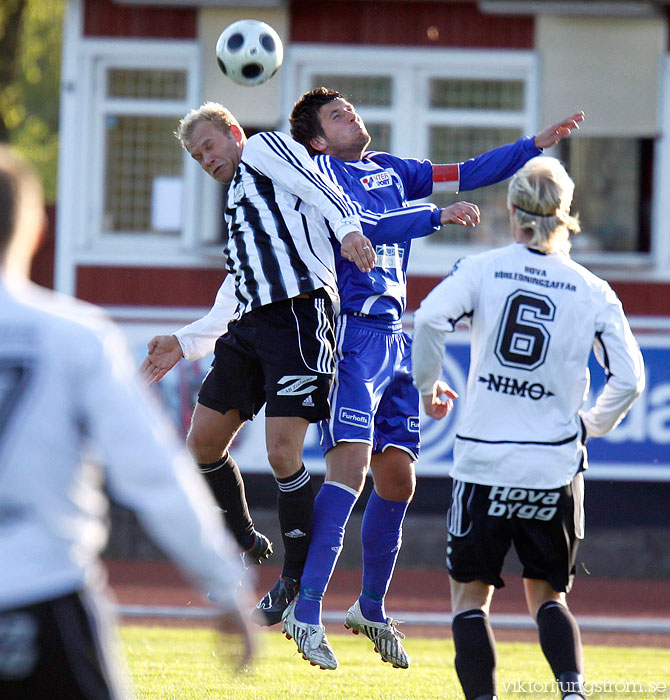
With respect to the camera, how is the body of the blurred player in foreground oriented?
away from the camera

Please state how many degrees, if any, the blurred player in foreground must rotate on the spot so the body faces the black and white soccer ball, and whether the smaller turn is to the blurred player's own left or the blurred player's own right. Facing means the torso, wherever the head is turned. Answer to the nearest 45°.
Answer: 0° — they already face it

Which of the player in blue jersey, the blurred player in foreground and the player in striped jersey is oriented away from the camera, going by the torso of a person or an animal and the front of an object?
the blurred player in foreground

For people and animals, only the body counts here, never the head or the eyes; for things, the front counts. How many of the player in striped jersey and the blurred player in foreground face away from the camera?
1

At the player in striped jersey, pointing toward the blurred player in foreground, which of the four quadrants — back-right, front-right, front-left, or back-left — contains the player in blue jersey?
back-left

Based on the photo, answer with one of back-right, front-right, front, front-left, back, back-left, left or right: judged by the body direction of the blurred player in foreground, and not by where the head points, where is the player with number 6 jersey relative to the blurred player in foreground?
front-right

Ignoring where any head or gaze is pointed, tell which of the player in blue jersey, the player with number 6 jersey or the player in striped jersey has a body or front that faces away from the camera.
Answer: the player with number 6 jersey

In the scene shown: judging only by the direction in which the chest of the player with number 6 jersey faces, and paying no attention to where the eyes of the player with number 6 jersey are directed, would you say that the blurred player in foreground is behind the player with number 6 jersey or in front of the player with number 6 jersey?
behind

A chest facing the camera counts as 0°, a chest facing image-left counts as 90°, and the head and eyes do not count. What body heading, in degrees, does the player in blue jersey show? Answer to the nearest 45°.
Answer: approximately 315°

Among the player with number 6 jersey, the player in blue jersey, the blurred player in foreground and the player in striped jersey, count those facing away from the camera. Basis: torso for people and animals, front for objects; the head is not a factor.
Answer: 2

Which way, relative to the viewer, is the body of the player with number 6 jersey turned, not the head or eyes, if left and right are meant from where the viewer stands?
facing away from the viewer

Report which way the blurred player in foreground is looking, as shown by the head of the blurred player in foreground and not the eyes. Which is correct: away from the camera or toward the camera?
away from the camera

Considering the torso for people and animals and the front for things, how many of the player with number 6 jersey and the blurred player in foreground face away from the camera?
2

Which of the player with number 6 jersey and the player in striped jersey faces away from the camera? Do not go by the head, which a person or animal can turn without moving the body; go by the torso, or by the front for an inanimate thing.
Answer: the player with number 6 jersey
